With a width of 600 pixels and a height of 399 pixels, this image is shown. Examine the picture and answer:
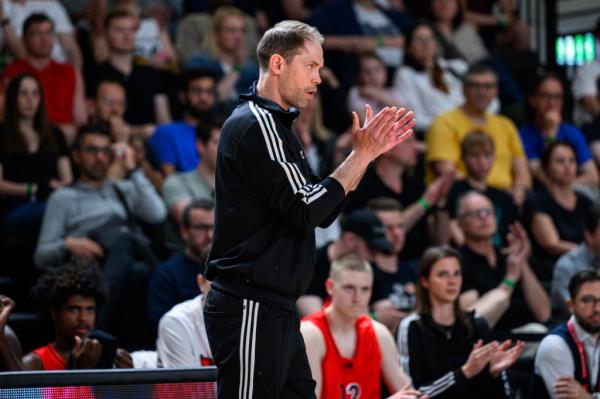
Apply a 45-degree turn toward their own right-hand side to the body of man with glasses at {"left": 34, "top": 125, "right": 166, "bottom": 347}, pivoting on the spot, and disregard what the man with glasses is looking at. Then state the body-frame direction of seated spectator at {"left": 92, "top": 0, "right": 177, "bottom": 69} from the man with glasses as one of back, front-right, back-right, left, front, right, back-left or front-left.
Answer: back

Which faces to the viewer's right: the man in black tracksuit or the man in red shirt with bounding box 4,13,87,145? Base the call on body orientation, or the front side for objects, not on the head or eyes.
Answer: the man in black tracksuit

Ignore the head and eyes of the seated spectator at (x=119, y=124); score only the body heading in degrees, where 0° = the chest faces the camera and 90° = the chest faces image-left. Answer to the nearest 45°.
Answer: approximately 0°

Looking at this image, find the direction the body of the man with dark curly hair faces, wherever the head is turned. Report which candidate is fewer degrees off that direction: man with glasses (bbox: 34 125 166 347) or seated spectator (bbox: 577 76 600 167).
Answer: the seated spectator

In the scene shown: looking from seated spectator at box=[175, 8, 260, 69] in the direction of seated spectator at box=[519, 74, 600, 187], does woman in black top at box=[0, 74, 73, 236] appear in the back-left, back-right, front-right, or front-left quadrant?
back-right

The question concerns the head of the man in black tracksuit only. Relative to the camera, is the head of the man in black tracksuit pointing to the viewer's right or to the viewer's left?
to the viewer's right

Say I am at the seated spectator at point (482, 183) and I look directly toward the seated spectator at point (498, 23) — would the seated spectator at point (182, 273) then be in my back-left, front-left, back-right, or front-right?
back-left

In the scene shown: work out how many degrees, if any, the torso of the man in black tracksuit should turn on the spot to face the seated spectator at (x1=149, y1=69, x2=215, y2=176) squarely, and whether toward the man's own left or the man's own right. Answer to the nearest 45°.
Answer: approximately 90° to the man's own left

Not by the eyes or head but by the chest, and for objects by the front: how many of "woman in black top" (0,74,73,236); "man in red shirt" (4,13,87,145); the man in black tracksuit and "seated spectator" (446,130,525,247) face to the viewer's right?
1

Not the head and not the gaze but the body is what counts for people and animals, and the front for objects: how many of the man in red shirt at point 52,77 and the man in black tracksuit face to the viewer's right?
1

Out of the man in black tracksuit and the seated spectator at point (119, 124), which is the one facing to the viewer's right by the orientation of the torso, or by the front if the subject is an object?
the man in black tracksuit

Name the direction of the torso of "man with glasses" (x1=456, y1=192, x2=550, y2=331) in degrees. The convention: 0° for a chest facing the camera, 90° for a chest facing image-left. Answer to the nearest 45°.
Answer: approximately 315°
